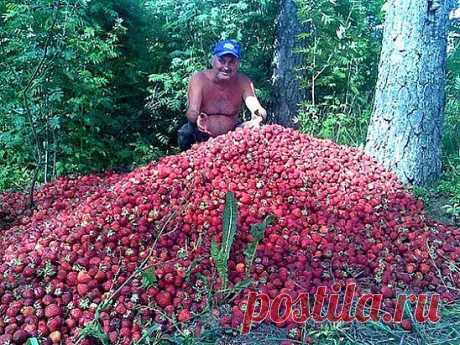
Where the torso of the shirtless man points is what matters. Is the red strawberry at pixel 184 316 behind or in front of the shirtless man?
in front

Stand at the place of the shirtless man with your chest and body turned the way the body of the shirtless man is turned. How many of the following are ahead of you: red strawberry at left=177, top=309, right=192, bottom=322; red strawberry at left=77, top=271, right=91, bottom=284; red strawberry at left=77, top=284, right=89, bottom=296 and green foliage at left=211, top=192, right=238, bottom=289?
4

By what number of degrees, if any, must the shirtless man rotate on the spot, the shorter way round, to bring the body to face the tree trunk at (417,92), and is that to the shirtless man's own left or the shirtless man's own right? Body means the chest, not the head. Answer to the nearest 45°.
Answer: approximately 90° to the shirtless man's own left

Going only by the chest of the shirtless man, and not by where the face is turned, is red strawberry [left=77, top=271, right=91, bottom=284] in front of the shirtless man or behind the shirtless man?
in front

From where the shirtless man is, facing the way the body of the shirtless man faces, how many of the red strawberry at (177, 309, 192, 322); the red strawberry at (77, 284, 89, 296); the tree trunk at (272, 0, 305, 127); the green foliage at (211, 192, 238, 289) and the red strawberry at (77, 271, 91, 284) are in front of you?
4

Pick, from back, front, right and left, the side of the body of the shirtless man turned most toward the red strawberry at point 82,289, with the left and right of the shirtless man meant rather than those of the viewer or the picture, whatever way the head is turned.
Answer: front

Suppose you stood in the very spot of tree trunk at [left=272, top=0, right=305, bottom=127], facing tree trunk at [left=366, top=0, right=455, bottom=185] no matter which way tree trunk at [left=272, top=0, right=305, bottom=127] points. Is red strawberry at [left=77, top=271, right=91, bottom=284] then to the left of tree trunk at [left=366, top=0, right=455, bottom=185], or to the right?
right

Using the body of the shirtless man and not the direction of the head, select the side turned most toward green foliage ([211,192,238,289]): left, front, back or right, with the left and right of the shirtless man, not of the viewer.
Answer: front

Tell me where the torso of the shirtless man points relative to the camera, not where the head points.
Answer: toward the camera

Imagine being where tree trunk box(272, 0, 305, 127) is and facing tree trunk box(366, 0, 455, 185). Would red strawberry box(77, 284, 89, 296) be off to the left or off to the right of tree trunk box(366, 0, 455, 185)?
right

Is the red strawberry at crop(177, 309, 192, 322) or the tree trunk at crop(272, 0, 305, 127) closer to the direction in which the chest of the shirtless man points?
the red strawberry

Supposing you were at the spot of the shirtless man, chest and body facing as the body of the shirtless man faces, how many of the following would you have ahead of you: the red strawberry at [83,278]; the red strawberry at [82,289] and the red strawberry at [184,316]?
3

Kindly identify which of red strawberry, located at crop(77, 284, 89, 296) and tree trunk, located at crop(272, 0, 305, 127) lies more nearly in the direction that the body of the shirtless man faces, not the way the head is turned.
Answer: the red strawberry

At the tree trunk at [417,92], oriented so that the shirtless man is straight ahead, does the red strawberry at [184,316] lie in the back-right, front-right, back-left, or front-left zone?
front-left
